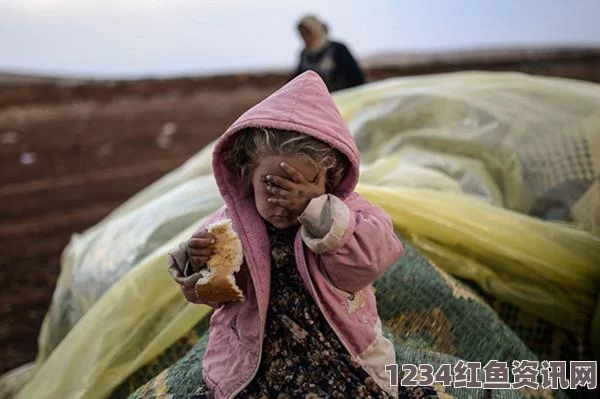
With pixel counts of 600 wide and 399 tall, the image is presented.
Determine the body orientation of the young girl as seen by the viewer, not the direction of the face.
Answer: toward the camera
